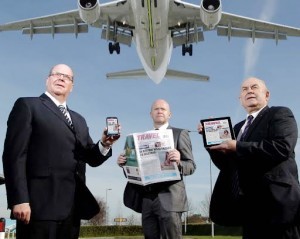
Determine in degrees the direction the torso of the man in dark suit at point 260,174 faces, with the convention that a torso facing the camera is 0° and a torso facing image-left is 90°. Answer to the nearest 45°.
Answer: approximately 45°

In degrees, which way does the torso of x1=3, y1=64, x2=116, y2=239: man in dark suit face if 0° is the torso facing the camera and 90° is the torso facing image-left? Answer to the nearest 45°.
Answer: approximately 315°

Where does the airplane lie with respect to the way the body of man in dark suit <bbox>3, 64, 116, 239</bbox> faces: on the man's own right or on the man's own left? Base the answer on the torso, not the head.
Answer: on the man's own left

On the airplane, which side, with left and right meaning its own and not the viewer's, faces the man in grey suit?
front

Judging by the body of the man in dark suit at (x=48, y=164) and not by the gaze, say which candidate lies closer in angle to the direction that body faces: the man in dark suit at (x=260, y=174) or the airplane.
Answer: the man in dark suit

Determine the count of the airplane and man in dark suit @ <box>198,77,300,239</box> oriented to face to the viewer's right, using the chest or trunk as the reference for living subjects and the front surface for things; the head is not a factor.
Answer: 0

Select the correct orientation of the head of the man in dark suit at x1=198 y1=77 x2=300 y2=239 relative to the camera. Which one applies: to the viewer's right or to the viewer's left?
to the viewer's left

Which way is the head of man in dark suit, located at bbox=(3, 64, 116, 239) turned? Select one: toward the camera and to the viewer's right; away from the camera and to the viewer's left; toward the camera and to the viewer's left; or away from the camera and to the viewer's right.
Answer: toward the camera and to the viewer's right

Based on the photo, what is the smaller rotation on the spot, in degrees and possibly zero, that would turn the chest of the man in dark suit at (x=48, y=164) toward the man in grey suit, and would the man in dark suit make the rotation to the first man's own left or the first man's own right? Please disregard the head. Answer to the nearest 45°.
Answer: approximately 90° to the first man's own left

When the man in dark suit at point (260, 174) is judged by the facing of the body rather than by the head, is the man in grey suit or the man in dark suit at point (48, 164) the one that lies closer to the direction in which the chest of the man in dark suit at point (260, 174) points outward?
the man in dark suit

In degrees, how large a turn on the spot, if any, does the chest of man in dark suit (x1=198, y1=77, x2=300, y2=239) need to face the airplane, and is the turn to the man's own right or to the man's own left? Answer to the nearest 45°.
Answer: approximately 135° to the man's own right

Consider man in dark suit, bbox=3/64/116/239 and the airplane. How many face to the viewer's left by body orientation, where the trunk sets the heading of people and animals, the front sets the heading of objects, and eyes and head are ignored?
0

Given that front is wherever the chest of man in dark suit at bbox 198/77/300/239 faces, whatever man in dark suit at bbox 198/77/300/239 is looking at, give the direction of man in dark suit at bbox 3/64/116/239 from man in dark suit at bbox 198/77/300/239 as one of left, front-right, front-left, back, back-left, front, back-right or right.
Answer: front-right
